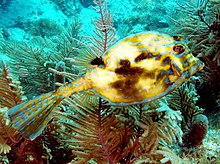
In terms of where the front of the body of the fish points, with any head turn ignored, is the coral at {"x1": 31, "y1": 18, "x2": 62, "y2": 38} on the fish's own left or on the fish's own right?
on the fish's own left

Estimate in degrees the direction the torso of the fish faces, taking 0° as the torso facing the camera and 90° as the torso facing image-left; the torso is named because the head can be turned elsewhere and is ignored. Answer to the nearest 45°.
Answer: approximately 270°

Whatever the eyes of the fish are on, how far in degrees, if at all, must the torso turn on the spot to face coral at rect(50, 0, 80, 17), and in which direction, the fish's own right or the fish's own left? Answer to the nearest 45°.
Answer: approximately 90° to the fish's own left
